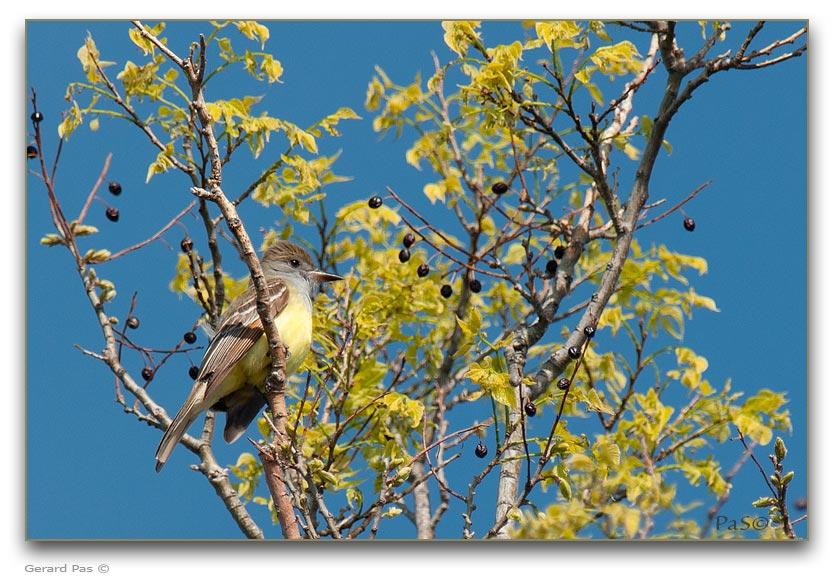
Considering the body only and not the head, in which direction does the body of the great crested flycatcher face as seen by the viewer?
to the viewer's right
